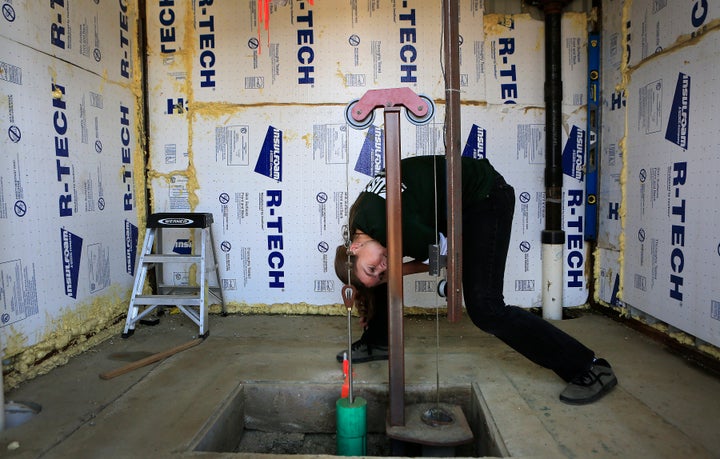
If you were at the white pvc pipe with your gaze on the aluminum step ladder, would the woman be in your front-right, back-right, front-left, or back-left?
front-left

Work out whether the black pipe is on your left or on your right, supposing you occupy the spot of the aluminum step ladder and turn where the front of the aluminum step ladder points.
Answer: on your left

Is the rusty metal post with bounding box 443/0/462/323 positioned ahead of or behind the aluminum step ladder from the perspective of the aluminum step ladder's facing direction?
ahead

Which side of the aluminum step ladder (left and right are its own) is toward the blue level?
left

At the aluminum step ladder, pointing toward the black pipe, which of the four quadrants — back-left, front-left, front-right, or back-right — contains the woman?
front-right

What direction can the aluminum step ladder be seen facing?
toward the camera

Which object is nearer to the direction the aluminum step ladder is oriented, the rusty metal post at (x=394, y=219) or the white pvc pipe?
the rusty metal post

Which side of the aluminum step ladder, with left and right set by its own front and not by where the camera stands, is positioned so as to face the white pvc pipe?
left
